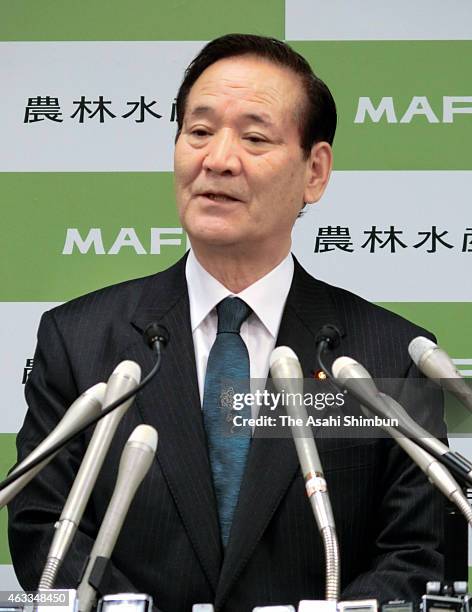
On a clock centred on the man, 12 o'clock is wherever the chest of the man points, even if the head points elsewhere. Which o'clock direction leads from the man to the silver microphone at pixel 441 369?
The silver microphone is roughly at 11 o'clock from the man.

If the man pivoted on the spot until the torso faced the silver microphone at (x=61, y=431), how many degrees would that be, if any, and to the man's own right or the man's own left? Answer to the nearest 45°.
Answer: approximately 45° to the man's own right

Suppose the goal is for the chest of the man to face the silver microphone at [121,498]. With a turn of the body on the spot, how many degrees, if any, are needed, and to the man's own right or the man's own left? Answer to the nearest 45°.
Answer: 0° — they already face it

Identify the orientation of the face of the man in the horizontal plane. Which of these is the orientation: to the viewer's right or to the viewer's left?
to the viewer's left

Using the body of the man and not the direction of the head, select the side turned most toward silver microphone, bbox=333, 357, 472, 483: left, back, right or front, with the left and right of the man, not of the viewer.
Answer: front

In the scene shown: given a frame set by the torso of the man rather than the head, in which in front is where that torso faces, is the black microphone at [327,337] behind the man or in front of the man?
in front

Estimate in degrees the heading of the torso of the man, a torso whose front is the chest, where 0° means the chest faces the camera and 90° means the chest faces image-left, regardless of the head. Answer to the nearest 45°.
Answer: approximately 0°

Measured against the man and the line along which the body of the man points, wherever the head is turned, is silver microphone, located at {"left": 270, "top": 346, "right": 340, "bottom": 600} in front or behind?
in front

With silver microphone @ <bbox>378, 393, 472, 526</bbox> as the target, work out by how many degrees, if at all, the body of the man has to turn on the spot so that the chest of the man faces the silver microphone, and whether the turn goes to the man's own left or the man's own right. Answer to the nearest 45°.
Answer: approximately 45° to the man's own left
